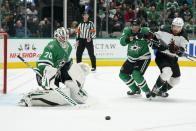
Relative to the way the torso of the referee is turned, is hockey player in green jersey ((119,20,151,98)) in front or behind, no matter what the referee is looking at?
in front

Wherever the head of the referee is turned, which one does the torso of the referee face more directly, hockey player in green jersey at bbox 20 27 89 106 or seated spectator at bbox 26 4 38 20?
the hockey player in green jersey

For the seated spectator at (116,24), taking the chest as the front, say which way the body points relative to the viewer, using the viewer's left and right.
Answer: facing the viewer

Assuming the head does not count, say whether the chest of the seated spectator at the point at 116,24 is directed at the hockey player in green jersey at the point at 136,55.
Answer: yes

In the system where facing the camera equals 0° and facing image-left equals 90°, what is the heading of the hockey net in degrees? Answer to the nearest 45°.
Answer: approximately 270°

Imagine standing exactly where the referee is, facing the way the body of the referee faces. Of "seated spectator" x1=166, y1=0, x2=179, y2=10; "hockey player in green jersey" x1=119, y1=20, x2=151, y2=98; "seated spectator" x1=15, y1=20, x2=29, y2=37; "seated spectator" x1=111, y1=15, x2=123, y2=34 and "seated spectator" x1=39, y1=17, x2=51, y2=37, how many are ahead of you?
1

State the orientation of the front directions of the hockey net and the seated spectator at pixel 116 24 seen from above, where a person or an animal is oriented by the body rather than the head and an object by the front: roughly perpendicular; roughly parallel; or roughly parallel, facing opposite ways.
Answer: roughly perpendicular

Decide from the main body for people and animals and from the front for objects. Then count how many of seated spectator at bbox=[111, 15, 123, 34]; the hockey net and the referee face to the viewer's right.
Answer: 1

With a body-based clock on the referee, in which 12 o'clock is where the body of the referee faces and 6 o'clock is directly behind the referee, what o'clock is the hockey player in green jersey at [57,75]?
The hockey player in green jersey is roughly at 12 o'clock from the referee.

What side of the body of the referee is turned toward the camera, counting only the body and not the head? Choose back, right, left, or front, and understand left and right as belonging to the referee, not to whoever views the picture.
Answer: front

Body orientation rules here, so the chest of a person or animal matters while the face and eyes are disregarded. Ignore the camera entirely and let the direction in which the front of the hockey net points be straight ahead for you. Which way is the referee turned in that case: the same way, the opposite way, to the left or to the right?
to the right

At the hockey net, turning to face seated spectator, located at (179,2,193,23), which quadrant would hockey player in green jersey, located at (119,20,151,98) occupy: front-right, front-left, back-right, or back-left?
front-right

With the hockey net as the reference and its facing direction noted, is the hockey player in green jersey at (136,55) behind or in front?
in front

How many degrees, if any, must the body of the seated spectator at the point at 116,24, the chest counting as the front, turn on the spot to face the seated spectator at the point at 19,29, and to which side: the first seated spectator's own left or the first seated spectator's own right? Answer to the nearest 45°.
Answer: approximately 45° to the first seated spectator's own right

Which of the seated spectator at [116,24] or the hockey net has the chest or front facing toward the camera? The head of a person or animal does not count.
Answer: the seated spectator
